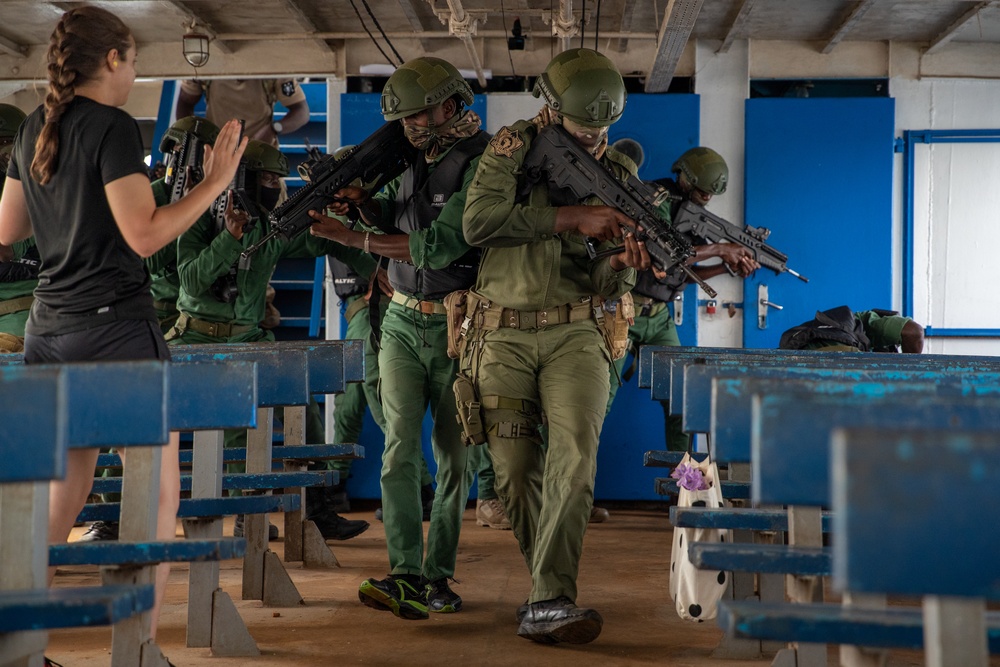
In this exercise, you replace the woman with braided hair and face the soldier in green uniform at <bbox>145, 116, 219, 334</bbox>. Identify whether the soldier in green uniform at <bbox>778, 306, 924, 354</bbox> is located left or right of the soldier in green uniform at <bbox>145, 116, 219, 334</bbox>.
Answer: right

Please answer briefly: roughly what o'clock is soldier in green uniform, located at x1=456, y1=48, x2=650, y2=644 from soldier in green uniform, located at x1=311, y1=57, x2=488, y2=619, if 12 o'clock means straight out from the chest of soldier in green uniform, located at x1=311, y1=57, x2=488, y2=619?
soldier in green uniform, located at x1=456, y1=48, x2=650, y2=644 is roughly at 9 o'clock from soldier in green uniform, located at x1=311, y1=57, x2=488, y2=619.

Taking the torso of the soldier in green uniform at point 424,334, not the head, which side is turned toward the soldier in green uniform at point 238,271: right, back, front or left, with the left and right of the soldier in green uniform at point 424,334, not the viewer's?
right

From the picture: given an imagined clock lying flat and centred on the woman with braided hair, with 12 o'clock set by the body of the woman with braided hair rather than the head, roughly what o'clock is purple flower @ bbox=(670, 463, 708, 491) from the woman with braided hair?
The purple flower is roughly at 1 o'clock from the woman with braided hair.

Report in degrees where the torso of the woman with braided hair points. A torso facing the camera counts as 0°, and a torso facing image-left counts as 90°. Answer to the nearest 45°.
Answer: approximately 225°
